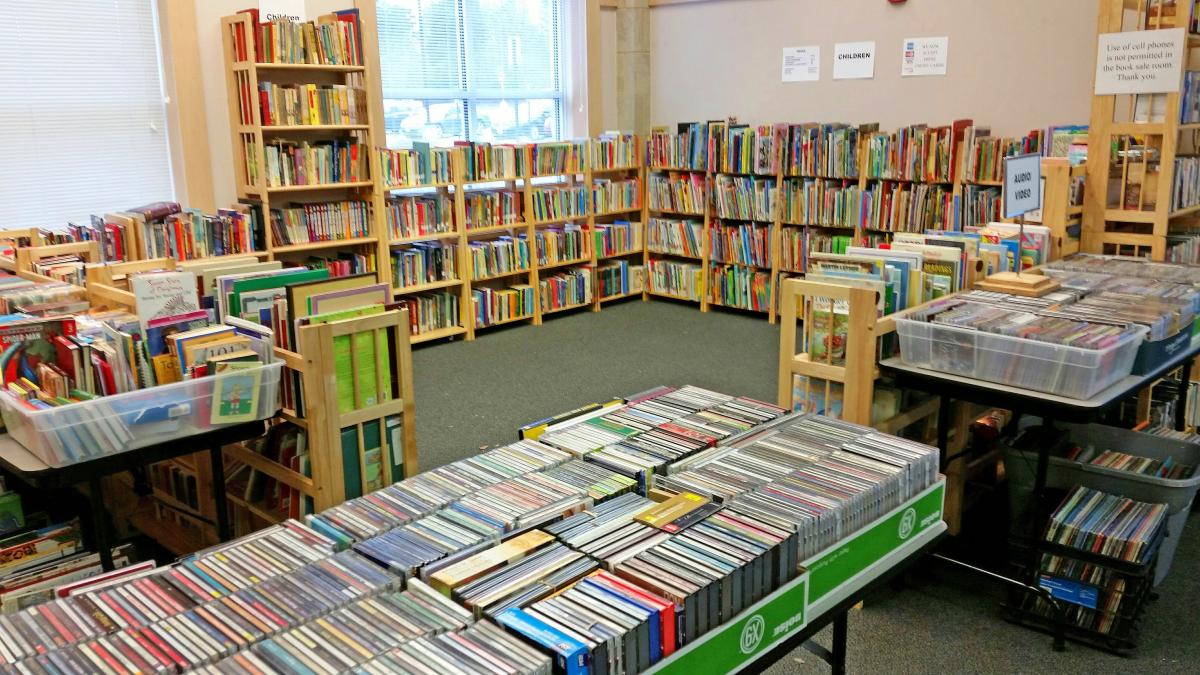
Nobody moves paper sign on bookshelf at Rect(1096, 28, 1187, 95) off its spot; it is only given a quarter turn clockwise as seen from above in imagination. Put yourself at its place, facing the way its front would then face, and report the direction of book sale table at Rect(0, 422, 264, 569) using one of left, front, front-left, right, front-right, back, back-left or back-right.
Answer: front-left

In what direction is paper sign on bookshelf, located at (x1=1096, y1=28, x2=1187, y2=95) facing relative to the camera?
toward the camera

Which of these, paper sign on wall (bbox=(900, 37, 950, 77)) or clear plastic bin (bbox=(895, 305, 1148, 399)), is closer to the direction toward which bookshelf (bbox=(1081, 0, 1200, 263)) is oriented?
the clear plastic bin

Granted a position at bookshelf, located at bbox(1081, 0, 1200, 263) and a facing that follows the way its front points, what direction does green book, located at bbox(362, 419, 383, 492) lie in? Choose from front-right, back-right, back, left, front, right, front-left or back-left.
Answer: right

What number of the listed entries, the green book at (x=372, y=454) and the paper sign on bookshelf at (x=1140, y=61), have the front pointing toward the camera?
2

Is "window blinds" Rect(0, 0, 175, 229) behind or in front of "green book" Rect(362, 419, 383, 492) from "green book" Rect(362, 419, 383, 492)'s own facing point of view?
behind

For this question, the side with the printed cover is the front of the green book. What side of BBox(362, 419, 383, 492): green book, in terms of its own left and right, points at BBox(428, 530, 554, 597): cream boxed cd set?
front

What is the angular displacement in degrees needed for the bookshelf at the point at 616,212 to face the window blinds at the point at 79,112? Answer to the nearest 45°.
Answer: approximately 90° to its right

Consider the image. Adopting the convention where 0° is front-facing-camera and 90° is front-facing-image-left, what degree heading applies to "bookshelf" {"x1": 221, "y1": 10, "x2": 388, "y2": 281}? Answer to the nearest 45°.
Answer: approximately 315°

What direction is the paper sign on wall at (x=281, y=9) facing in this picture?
toward the camera

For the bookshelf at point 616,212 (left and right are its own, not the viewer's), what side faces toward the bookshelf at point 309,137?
right

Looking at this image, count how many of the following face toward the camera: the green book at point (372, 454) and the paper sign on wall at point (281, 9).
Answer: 2

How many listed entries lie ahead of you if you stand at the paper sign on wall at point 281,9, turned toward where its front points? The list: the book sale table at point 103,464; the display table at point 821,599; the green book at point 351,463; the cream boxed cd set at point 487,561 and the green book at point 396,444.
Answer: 5

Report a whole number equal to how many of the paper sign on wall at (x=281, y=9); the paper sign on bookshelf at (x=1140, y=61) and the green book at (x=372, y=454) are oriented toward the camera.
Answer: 3

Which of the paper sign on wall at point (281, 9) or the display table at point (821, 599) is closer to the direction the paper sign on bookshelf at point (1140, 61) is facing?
the display table

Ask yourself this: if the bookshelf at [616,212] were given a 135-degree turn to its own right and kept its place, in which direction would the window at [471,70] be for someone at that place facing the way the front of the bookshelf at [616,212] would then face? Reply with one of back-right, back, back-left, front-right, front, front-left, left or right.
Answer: front
